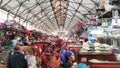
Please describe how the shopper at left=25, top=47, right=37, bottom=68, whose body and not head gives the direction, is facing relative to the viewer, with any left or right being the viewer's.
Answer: facing away from the viewer

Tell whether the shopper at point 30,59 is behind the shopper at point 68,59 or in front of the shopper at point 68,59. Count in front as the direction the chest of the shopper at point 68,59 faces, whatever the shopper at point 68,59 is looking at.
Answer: behind

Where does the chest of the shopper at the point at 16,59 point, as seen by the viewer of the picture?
away from the camera
